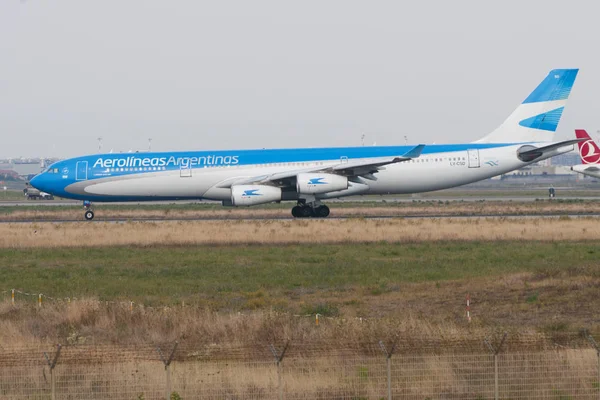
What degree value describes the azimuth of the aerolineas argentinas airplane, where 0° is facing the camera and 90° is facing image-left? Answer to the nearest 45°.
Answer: approximately 90°

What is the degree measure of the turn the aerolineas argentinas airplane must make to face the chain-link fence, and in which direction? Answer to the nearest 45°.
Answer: approximately 90° to its left
